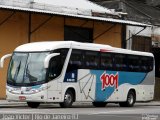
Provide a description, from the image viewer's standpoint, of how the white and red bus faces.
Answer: facing the viewer and to the left of the viewer
